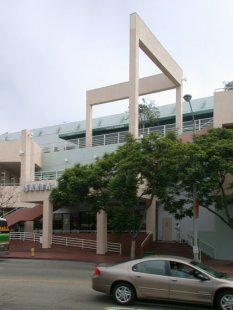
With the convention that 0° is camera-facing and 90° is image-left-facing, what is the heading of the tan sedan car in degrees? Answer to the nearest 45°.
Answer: approximately 270°

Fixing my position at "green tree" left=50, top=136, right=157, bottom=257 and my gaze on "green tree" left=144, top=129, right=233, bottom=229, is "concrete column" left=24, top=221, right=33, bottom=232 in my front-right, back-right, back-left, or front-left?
back-left

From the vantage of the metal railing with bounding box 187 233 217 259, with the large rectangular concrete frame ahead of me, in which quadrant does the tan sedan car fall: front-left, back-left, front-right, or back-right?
back-left

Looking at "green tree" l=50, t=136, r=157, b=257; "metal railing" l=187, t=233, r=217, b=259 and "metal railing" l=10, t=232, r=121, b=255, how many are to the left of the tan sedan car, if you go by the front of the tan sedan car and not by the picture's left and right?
3

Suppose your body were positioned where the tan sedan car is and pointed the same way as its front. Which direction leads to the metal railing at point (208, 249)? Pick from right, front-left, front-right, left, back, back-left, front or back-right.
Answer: left

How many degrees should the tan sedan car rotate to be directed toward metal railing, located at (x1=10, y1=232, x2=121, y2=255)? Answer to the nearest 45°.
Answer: approximately 90° to its left

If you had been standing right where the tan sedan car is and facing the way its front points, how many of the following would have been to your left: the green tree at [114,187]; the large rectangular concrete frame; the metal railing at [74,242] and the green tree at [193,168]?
4

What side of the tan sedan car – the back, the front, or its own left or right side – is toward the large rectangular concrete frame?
left
